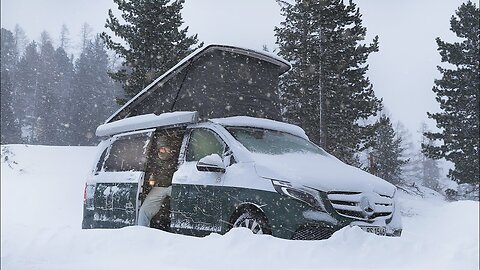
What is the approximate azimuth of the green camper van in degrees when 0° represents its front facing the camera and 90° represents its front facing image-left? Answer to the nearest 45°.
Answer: approximately 315°
